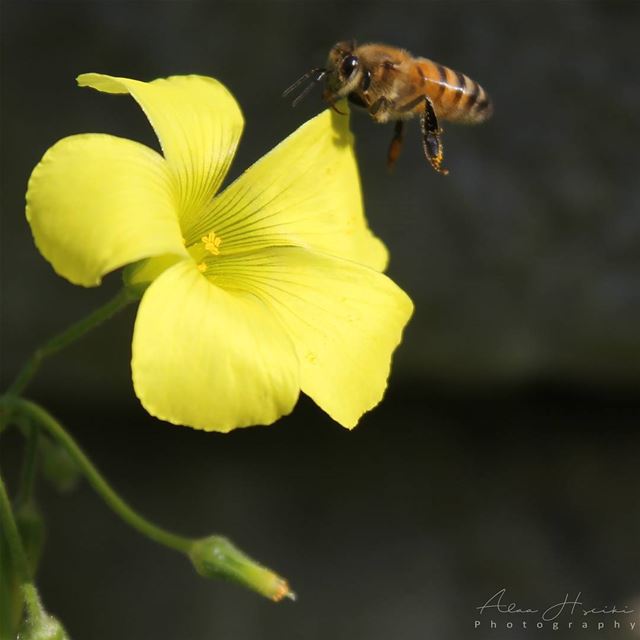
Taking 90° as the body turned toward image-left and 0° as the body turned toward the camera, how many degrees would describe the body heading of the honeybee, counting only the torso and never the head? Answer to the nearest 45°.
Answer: approximately 90°
